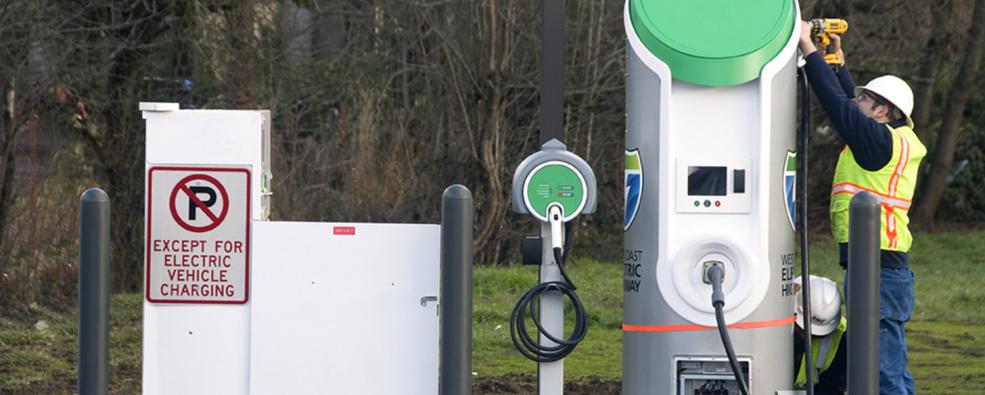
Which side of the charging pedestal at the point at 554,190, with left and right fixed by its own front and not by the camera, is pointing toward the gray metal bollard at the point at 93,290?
right

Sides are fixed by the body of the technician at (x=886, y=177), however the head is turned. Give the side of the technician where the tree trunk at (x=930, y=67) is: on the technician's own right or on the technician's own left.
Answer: on the technician's own right

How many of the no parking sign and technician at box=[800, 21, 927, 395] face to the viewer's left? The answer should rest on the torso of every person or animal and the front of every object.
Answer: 1

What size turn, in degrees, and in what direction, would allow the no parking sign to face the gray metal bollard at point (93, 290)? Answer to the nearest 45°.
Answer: approximately 90° to its right

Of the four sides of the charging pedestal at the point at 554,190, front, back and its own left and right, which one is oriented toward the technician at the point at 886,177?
left

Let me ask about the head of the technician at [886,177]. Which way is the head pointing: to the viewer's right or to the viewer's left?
to the viewer's left

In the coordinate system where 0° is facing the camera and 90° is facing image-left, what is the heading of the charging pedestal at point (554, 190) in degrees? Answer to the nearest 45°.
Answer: approximately 0°

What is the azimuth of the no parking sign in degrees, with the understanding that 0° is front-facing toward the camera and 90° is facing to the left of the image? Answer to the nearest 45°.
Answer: approximately 0°

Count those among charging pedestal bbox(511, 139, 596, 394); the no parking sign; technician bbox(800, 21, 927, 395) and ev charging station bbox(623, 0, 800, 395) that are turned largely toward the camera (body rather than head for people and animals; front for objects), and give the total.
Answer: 3

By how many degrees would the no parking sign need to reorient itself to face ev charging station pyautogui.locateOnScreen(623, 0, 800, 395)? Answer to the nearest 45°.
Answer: approximately 90° to its left

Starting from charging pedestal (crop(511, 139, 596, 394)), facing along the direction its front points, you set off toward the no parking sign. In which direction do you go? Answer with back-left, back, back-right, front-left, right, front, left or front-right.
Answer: right

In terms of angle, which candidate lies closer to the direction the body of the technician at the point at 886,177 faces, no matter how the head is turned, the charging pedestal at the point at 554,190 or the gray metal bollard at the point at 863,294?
the charging pedestal

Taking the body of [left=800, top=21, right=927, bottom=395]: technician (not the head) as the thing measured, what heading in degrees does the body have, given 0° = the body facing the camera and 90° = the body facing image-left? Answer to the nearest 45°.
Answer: approximately 90°
